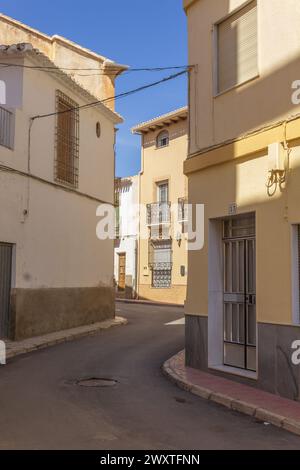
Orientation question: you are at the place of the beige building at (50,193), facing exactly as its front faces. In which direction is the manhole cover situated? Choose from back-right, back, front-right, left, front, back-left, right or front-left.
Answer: front-right

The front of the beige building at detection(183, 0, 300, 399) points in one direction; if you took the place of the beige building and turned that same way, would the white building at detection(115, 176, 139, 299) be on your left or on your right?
on your right

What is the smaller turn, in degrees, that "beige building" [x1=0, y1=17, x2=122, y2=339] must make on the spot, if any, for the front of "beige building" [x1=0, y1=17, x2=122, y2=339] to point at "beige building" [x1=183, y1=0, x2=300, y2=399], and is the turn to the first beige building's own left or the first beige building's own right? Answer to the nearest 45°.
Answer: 0° — it already faces it

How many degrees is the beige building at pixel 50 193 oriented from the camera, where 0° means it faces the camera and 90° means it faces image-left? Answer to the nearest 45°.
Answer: approximately 315°

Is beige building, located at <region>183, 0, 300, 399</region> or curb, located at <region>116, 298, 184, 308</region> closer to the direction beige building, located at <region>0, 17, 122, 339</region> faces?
the beige building

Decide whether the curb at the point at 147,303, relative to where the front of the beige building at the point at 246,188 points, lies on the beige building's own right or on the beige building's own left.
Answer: on the beige building's own right

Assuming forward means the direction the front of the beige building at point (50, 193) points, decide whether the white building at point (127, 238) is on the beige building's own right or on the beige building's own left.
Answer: on the beige building's own left

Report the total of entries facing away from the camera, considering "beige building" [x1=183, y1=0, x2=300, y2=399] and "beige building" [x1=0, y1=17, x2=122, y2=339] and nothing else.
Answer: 0

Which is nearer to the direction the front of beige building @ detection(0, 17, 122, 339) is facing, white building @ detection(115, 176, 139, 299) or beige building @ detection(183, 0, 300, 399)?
the beige building

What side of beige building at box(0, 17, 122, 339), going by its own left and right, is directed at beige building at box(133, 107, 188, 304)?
left

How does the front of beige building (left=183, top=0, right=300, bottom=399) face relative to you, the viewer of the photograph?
facing the viewer and to the left of the viewer
